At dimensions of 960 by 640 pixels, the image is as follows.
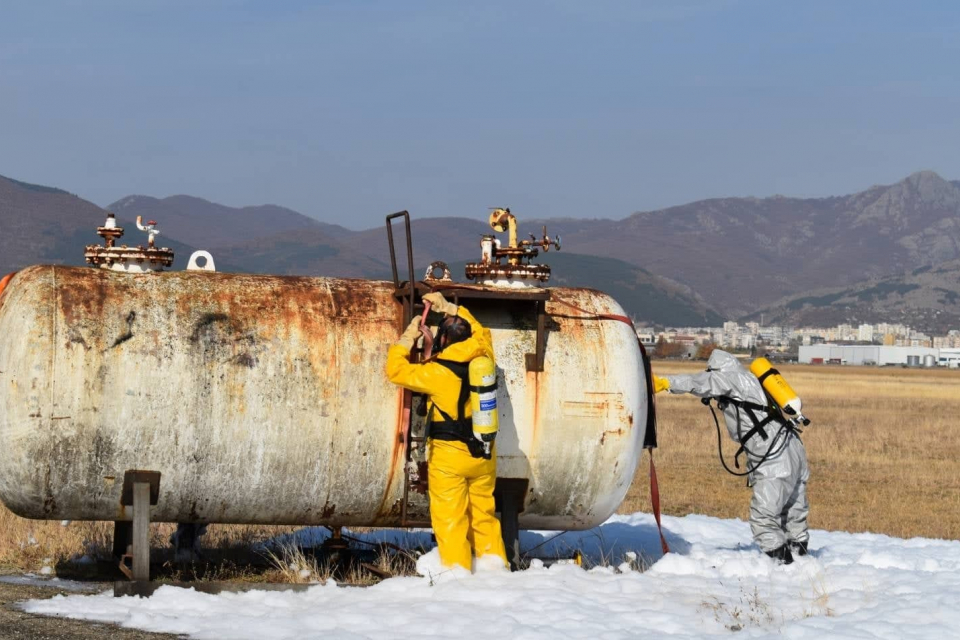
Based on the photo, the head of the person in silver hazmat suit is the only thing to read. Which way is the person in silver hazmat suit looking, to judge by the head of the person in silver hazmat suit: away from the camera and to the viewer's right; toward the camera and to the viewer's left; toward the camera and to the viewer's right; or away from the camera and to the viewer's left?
away from the camera and to the viewer's left

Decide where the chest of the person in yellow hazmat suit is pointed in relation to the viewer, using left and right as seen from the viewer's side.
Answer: facing away from the viewer and to the left of the viewer

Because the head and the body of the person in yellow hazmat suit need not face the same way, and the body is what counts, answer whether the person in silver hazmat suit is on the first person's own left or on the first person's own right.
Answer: on the first person's own right
